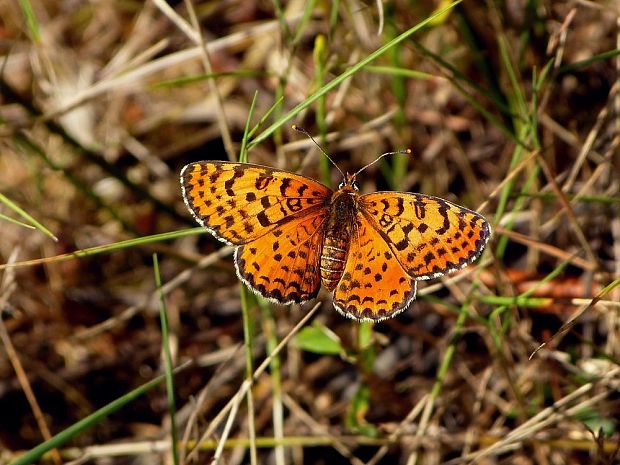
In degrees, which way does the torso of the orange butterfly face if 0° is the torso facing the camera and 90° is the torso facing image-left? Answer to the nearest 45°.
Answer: approximately 180°
